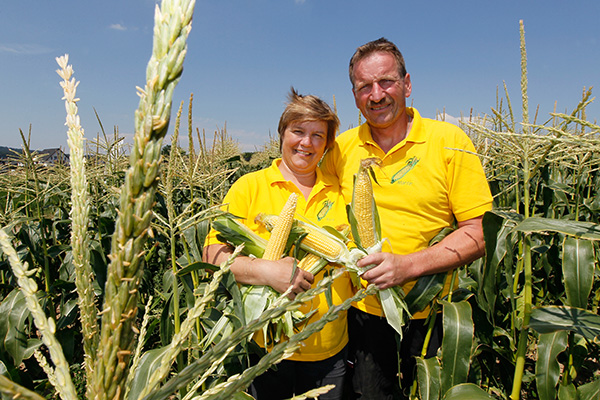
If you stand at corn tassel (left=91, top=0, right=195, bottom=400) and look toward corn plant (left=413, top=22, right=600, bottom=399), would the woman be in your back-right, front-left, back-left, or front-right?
front-left

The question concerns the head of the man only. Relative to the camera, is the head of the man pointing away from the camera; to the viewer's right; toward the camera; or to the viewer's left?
toward the camera

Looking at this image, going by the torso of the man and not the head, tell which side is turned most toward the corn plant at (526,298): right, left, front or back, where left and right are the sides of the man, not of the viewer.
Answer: left

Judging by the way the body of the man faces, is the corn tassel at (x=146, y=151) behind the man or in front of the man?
in front

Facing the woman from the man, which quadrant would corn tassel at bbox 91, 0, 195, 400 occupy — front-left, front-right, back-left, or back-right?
front-left

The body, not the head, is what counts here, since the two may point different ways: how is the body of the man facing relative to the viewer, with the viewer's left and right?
facing the viewer and to the left of the viewer
